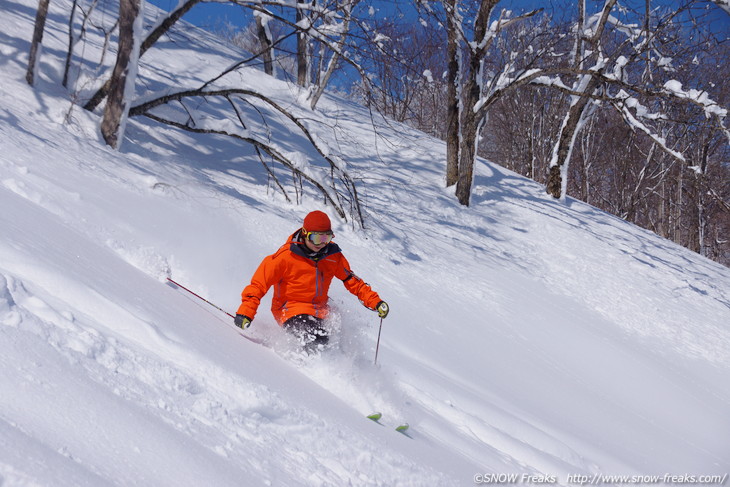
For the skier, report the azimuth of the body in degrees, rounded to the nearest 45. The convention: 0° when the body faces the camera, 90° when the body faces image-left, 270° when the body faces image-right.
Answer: approximately 315°

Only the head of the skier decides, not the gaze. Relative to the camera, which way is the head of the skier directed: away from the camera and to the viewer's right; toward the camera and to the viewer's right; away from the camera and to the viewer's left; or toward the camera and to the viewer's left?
toward the camera and to the viewer's right
